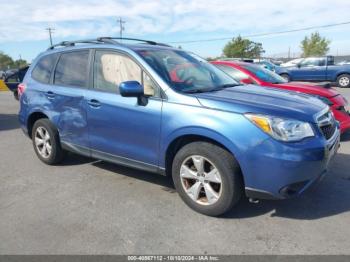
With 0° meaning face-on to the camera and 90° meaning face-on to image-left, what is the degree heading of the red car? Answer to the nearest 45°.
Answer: approximately 315°

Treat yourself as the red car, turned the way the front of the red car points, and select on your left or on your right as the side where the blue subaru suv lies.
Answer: on your right

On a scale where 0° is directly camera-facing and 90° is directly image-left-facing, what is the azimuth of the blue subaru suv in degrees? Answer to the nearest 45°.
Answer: approximately 315°

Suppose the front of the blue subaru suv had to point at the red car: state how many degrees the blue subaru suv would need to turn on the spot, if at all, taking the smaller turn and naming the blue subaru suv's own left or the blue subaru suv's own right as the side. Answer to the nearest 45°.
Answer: approximately 90° to the blue subaru suv's own left
